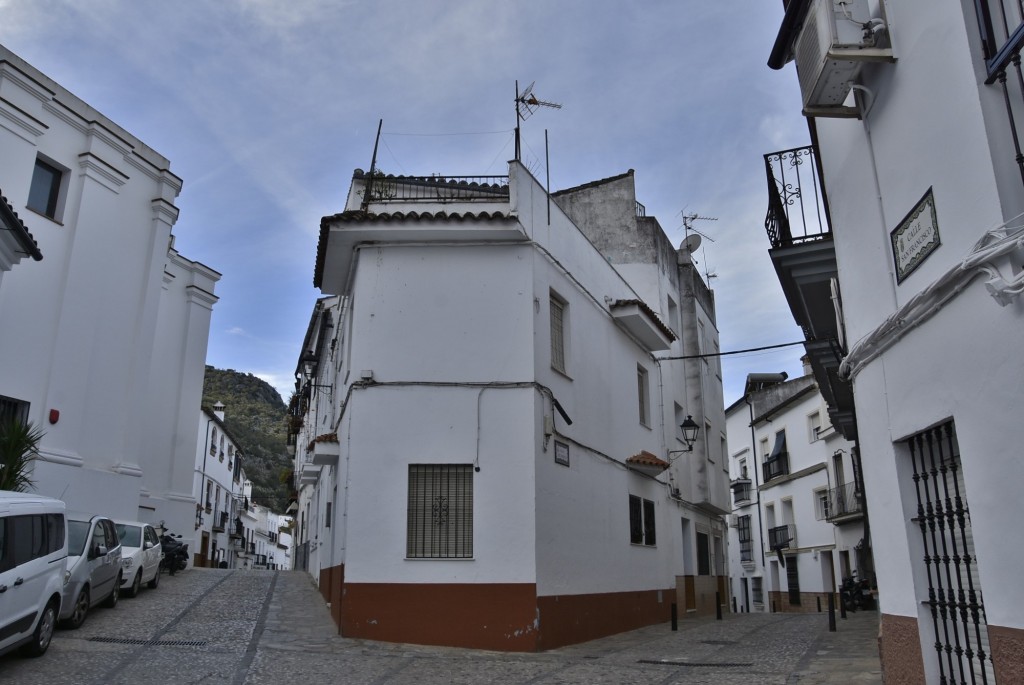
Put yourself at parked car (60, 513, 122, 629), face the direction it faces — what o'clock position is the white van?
The white van is roughly at 11 o'clock from the parked car.

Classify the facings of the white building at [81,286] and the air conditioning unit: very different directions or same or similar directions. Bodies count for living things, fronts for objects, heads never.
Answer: very different directions

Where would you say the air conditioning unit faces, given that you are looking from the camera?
facing to the left of the viewer

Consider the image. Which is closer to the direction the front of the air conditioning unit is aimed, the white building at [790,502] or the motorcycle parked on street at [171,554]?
the motorcycle parked on street

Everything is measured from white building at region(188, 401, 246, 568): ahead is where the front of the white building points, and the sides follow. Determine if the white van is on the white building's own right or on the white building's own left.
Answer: on the white building's own right

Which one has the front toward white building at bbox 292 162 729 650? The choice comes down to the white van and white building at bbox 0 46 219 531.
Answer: white building at bbox 0 46 219 531

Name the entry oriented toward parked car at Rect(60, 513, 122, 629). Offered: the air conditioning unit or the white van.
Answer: the air conditioning unit

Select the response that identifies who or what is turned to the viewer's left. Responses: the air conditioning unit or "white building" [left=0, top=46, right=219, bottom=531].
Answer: the air conditioning unit

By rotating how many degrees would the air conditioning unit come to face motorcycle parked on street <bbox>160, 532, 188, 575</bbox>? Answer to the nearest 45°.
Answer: approximately 45° to its right

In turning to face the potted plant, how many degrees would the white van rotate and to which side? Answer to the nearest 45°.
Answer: approximately 135° to its right

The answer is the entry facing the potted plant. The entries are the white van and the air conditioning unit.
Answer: the air conditioning unit

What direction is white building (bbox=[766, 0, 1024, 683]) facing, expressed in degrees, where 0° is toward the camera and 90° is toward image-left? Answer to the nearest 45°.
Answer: approximately 45°

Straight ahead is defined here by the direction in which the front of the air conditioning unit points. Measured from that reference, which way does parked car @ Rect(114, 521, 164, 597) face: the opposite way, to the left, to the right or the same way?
to the left

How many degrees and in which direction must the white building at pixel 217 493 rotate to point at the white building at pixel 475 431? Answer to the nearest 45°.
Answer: approximately 45° to its right

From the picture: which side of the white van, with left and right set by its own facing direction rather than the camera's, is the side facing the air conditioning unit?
left

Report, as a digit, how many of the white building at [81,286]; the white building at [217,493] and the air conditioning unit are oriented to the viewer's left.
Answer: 1
